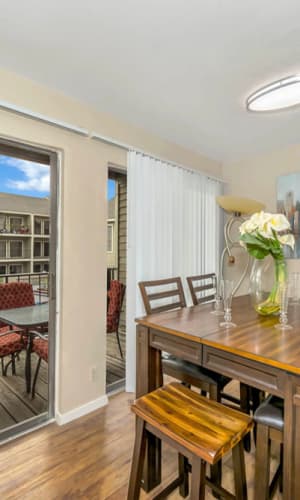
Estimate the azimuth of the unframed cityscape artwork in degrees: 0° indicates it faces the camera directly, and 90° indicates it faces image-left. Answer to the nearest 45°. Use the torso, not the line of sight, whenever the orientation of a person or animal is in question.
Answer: approximately 45°

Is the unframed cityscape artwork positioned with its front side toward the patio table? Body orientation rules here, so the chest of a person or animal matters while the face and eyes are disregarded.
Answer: no

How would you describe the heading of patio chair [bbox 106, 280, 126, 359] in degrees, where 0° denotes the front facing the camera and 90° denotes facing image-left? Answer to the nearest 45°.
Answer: approximately 90°

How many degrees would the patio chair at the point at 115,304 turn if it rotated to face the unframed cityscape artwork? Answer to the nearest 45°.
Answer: approximately 180°

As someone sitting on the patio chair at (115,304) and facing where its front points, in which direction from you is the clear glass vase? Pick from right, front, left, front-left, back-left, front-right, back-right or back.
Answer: back-left

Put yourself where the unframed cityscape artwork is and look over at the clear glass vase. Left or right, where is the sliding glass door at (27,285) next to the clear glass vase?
right
